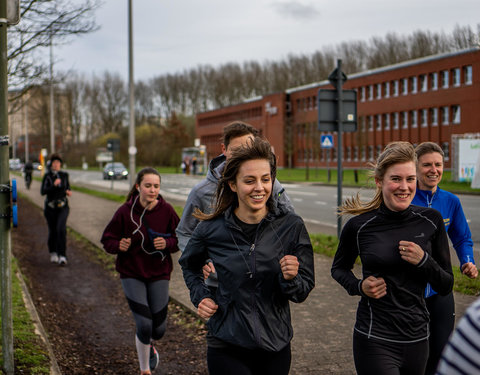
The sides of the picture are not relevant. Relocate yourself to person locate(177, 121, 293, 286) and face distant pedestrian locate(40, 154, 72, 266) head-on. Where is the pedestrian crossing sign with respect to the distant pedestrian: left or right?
right

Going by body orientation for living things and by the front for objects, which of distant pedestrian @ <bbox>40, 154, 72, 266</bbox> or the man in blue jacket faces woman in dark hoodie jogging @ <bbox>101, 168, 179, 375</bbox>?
the distant pedestrian

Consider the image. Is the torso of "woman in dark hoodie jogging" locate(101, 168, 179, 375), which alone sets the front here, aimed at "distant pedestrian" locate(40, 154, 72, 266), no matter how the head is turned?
no

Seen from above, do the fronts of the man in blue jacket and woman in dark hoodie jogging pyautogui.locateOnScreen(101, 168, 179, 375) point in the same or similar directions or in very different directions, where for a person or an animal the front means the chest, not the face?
same or similar directions

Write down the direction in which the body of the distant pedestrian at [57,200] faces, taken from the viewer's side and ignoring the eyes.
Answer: toward the camera

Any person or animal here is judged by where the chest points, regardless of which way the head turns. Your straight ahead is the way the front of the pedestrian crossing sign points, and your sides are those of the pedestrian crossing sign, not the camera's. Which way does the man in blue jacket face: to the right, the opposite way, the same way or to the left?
the same way

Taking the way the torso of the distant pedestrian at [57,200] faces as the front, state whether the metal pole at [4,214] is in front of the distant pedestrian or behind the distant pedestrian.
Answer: in front

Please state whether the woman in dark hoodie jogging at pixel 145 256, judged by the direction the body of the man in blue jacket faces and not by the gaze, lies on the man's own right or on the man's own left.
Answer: on the man's own right

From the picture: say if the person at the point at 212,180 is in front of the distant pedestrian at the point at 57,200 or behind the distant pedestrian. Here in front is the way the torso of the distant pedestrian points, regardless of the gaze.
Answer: in front

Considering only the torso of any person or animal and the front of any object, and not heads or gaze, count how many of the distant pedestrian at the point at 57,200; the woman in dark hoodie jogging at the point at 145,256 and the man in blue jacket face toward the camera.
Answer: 3

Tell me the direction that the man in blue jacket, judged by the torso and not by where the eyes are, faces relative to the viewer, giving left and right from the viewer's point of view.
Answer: facing the viewer

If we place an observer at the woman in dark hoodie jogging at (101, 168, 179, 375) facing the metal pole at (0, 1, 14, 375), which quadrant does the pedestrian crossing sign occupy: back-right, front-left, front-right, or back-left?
back-right

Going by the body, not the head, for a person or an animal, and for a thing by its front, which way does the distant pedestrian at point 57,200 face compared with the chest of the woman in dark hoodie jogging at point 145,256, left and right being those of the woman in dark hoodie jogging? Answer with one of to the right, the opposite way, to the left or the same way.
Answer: the same way

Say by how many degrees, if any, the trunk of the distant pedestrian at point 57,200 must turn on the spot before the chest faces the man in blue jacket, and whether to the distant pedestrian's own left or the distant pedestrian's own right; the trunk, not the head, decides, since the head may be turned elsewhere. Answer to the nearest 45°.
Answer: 0° — they already face them

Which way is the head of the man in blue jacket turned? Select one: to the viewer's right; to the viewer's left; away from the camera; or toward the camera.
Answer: toward the camera

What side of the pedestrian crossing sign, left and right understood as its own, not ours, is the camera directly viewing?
front
